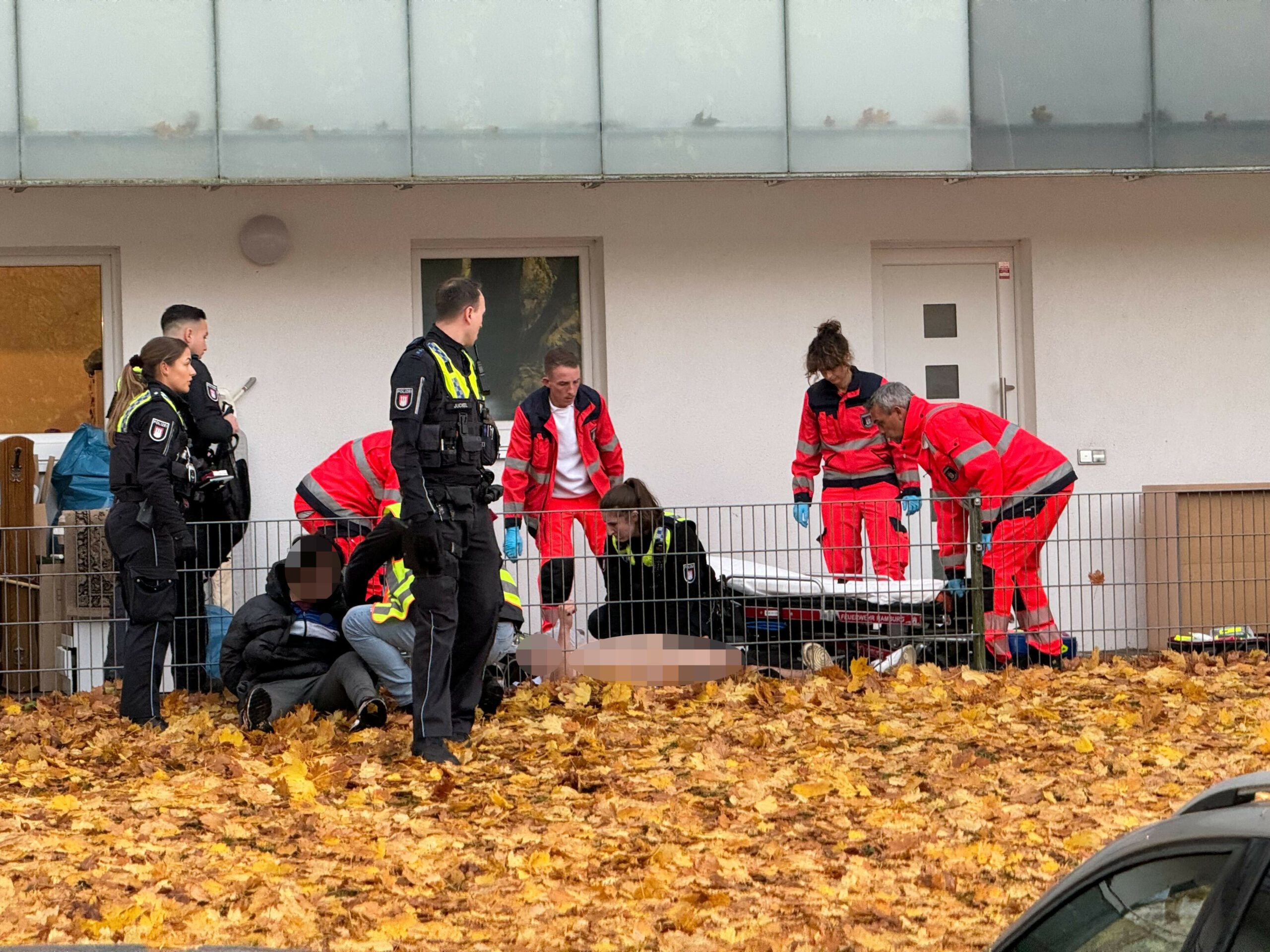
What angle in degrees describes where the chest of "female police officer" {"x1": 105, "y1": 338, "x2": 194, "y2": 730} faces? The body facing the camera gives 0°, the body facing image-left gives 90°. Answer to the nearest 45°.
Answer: approximately 270°

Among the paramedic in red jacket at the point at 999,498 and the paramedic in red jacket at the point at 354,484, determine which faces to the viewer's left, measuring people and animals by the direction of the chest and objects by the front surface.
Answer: the paramedic in red jacket at the point at 999,498

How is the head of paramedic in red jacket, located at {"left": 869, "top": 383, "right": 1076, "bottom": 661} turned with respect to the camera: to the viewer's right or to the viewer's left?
to the viewer's left

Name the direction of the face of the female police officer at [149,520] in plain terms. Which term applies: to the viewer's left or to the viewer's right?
to the viewer's right

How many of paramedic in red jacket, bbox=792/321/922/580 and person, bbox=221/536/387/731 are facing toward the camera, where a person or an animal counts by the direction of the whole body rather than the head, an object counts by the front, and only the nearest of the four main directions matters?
2

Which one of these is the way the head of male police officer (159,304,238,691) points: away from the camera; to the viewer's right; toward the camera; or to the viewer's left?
to the viewer's right

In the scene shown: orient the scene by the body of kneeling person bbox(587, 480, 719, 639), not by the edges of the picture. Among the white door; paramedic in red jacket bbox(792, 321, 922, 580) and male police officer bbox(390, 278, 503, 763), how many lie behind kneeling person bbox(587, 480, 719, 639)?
2

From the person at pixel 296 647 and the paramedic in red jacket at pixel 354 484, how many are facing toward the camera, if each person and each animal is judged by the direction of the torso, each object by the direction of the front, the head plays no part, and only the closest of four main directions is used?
1

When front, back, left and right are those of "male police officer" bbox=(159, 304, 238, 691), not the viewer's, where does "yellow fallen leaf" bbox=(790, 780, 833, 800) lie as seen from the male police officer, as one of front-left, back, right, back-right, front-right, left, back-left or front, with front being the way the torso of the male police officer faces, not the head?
front-right

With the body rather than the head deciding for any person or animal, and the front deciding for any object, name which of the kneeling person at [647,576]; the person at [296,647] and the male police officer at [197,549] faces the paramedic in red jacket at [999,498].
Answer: the male police officer

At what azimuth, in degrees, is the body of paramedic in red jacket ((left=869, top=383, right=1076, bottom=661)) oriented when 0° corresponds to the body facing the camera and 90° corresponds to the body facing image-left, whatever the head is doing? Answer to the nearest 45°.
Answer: approximately 90°

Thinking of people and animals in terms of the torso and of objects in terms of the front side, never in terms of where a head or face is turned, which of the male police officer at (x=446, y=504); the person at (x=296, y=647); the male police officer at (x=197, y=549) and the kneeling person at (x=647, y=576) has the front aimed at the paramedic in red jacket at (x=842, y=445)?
the male police officer at (x=197, y=549)

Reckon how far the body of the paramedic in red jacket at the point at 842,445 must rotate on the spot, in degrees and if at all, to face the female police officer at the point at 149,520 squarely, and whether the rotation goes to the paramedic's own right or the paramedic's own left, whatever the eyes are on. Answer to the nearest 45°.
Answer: approximately 45° to the paramedic's own right

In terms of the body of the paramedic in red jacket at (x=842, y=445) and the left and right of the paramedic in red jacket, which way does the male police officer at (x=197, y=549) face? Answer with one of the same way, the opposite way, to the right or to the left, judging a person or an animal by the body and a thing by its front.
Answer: to the left

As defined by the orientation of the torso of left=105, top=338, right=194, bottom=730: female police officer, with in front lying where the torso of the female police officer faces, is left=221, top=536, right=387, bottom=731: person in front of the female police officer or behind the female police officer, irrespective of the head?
in front
